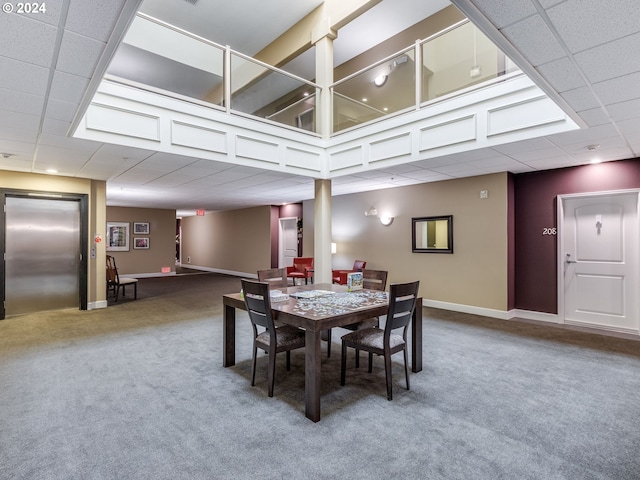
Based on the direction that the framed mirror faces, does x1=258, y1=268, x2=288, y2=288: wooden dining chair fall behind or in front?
in front

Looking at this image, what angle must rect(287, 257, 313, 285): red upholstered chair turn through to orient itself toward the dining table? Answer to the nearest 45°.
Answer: approximately 45° to its left

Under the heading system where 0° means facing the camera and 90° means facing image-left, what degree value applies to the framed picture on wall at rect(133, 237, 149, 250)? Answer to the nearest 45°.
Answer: approximately 0°

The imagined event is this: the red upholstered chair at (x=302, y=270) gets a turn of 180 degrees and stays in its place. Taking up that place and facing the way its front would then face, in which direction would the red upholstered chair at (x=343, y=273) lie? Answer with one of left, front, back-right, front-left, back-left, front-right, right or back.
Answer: right

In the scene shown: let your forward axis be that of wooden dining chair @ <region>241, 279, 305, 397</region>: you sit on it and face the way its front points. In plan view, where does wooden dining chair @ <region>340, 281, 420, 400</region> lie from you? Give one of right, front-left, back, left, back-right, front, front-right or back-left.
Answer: front-right

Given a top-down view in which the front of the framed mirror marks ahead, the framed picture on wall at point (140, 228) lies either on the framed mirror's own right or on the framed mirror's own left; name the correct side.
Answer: on the framed mirror's own right

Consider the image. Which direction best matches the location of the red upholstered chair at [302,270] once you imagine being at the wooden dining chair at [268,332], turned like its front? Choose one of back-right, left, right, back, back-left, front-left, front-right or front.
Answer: front-left

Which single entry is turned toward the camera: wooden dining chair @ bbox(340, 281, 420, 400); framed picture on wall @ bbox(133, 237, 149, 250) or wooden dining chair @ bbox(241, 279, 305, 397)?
the framed picture on wall

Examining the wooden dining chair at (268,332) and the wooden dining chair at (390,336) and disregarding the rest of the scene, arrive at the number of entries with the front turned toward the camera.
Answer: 0

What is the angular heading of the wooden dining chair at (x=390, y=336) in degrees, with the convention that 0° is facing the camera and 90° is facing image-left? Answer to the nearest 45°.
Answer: approximately 135°

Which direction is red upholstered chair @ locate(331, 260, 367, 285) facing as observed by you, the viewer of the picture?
facing the viewer and to the left of the viewer

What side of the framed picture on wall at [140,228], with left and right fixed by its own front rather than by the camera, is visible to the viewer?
front

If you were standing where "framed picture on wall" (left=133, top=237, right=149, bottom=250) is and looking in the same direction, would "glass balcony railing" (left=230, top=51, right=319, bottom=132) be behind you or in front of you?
in front
